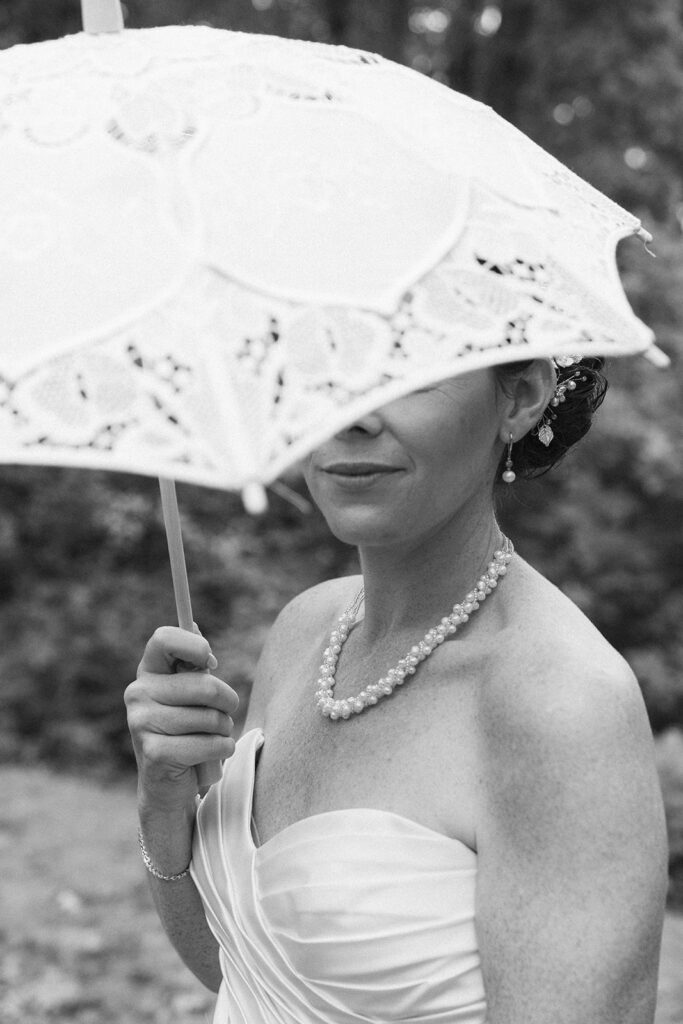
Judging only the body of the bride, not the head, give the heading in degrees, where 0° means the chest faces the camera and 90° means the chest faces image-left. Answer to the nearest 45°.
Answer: approximately 45°
